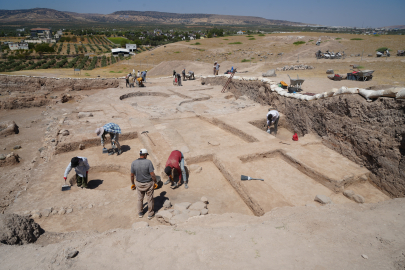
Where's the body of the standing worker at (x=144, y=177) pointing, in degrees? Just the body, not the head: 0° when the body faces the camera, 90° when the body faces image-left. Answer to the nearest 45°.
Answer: approximately 180°

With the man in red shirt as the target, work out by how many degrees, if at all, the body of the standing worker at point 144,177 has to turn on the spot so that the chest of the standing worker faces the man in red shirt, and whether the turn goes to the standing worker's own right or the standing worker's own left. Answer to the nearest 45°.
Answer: approximately 45° to the standing worker's own right

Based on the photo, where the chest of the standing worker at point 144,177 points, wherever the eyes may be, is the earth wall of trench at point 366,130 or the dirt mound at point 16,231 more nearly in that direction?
the earth wall of trench

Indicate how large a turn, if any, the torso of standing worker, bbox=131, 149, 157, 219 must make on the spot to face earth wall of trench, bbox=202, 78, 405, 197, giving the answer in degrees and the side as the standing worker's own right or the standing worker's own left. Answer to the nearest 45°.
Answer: approximately 90° to the standing worker's own right

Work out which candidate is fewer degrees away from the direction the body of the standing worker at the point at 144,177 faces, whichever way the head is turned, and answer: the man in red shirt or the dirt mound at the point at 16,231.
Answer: the man in red shirt
